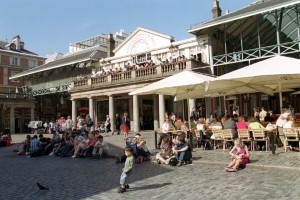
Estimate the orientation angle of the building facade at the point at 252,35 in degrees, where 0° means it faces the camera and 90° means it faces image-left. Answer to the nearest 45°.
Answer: approximately 45°

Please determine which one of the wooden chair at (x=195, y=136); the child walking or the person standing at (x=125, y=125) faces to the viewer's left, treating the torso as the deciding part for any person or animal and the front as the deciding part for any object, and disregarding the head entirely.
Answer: the child walking

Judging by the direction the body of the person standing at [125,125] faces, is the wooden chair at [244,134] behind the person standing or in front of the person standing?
in front

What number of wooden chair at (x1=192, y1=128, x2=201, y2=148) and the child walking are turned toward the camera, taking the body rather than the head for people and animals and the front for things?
0

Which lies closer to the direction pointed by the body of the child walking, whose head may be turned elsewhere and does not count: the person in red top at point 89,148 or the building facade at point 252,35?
the person in red top

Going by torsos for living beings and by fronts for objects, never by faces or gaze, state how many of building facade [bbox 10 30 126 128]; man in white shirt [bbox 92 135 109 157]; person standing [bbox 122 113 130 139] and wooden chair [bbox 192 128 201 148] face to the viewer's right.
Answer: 1

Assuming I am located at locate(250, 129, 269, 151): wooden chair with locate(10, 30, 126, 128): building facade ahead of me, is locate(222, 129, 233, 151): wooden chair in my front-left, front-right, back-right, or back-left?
front-left

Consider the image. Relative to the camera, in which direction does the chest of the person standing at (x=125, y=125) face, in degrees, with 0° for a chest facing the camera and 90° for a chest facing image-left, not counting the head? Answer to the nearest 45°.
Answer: approximately 0°

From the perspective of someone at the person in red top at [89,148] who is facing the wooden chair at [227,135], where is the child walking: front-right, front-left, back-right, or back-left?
front-right

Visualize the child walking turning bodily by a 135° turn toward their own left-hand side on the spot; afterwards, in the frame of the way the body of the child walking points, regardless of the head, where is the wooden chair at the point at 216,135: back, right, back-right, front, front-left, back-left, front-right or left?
left

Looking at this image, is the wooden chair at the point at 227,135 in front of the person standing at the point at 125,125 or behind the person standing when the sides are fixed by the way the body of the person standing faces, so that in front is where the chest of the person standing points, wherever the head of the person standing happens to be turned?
in front

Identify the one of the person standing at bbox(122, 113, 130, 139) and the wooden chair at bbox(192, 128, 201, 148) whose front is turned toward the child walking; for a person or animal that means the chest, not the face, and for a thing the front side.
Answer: the person standing
